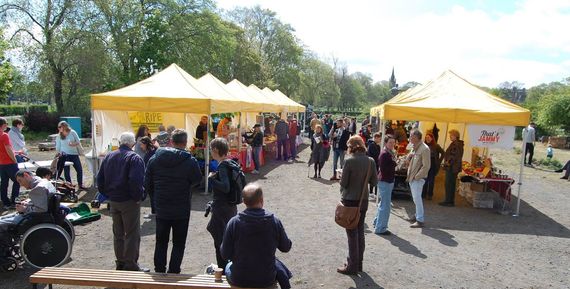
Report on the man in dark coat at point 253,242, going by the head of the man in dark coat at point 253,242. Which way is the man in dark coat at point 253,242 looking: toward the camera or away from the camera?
away from the camera

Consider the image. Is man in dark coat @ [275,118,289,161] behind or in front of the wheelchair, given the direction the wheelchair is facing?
behind

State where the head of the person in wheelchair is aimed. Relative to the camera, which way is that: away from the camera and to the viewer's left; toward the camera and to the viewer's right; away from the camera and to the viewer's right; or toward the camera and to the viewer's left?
toward the camera and to the viewer's left

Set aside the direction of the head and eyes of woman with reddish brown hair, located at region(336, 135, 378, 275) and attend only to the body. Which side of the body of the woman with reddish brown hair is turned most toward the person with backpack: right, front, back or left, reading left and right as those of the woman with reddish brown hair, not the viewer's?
left

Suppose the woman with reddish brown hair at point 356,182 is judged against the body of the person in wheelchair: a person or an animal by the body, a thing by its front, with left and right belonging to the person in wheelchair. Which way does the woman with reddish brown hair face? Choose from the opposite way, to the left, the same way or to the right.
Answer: to the right

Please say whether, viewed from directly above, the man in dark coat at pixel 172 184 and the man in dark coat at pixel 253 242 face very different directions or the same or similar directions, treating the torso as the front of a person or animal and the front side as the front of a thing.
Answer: same or similar directions

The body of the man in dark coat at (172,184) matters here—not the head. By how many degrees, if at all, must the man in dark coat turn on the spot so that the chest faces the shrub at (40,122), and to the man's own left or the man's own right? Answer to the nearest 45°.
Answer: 0° — they already face it

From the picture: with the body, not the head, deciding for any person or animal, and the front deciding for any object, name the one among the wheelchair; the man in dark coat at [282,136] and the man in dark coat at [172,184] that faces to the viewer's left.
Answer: the wheelchair

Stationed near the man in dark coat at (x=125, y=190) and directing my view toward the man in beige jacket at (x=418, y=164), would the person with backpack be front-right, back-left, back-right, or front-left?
front-right

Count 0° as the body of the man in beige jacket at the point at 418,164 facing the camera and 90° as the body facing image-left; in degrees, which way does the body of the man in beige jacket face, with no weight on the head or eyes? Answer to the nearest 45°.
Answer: approximately 90°

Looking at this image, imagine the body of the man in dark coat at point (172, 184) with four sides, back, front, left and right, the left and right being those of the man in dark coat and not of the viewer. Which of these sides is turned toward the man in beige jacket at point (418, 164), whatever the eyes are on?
right

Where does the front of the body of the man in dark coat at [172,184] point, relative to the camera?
away from the camera

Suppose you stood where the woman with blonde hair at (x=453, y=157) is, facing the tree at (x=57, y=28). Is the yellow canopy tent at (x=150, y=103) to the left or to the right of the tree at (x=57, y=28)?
left

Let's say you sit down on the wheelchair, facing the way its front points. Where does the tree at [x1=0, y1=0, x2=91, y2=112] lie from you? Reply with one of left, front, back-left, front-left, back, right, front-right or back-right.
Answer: right
